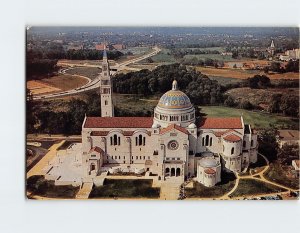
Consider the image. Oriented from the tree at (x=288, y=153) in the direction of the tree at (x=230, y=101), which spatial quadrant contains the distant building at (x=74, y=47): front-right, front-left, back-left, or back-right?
front-left

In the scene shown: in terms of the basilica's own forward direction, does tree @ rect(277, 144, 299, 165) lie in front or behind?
behind

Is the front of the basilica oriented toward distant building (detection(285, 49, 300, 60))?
no

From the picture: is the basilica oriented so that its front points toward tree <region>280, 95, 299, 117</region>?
no

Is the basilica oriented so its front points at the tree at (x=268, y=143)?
no
